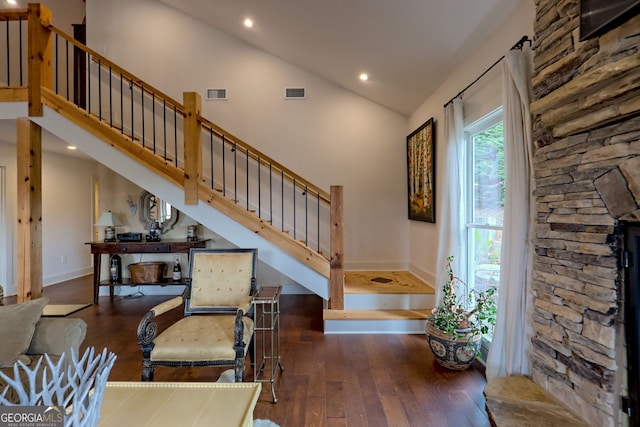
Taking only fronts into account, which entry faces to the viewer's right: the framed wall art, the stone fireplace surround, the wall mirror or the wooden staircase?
the wooden staircase

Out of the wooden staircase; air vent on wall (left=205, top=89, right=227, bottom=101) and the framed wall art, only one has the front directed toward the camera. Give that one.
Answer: the air vent on wall

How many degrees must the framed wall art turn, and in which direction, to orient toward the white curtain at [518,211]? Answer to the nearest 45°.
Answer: approximately 90° to its left

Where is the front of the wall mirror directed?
toward the camera

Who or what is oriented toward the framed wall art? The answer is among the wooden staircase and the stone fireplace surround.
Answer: the wooden staircase

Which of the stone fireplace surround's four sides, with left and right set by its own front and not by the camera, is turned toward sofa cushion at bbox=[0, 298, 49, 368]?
front

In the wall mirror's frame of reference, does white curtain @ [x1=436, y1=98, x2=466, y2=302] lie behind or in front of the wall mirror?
in front

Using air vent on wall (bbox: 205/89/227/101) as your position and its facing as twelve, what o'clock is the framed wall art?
The framed wall art is roughly at 10 o'clock from the air vent on wall.

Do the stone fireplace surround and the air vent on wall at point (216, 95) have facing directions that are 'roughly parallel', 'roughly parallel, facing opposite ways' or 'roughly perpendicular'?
roughly perpendicular

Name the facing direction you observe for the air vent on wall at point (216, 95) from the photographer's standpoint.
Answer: facing the viewer

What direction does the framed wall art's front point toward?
to the viewer's left

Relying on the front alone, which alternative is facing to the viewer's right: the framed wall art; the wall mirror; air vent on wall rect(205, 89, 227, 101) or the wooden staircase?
the wooden staircase

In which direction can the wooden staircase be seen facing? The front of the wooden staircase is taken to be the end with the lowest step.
to the viewer's right

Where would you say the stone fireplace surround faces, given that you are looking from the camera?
facing the viewer and to the left of the viewer

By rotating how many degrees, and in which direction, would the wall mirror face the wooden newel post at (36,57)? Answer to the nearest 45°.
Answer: approximately 45° to its right

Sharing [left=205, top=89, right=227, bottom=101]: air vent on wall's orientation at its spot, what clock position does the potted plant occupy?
The potted plant is roughly at 11 o'clock from the air vent on wall.
